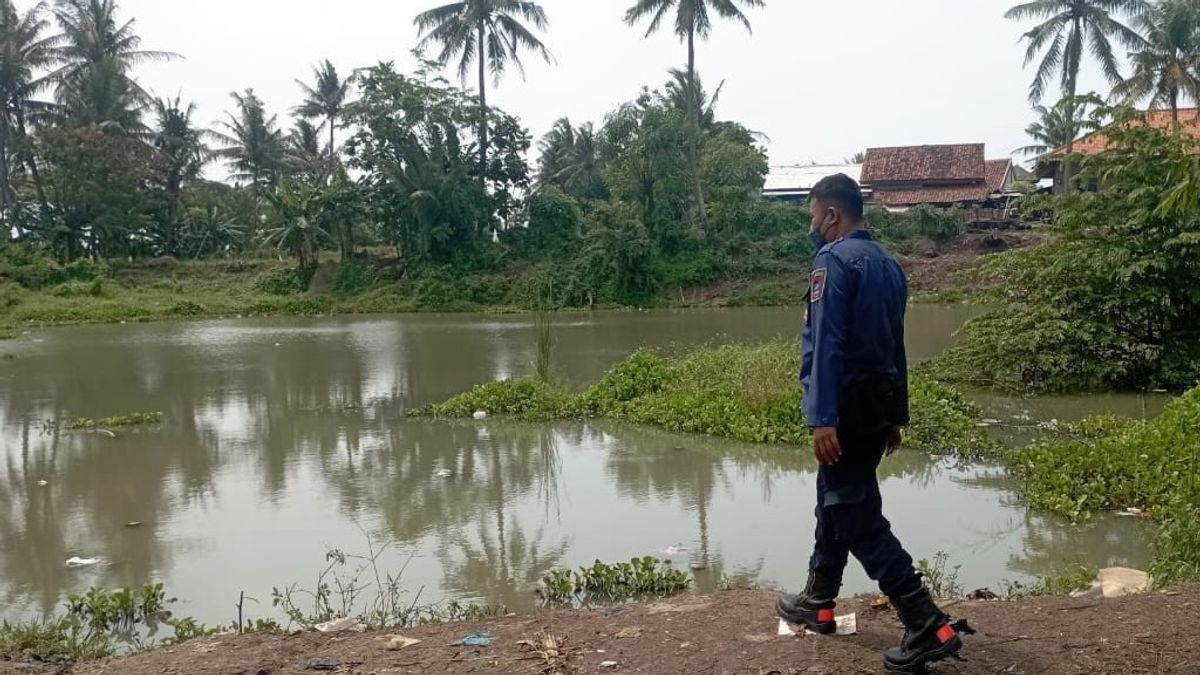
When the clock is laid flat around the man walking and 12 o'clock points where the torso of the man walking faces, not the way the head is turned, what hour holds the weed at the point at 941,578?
The weed is roughly at 2 o'clock from the man walking.

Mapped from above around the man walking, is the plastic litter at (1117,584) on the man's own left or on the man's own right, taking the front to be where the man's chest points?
on the man's own right

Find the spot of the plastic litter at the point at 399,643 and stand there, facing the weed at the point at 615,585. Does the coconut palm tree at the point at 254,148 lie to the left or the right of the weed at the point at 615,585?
left

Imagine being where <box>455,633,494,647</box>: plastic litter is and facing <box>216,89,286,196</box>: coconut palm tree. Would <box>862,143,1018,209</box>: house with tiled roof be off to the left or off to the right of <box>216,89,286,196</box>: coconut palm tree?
right

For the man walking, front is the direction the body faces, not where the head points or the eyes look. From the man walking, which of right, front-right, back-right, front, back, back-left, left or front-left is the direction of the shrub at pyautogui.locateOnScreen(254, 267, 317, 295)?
front

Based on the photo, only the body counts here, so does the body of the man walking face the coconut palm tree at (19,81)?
yes

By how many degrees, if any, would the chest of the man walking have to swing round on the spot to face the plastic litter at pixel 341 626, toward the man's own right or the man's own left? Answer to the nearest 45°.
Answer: approximately 45° to the man's own left

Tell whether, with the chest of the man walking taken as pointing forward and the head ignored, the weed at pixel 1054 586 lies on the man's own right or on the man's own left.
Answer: on the man's own right

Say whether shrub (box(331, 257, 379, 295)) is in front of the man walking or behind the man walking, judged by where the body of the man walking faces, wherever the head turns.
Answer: in front

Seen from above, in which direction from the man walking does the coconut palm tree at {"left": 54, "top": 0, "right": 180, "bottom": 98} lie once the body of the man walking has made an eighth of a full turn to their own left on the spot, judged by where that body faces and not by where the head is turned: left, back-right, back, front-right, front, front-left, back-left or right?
front-right

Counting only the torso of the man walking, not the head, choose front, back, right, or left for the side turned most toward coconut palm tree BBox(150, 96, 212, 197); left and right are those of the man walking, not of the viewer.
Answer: front

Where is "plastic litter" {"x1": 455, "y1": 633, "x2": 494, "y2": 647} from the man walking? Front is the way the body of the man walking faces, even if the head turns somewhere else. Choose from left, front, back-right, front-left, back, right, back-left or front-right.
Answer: front-left

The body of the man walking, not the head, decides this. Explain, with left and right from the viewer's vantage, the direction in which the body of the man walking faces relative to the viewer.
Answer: facing away from the viewer and to the left of the viewer

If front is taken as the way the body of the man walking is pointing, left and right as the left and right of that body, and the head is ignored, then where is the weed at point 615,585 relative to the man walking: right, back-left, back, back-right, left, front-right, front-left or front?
front

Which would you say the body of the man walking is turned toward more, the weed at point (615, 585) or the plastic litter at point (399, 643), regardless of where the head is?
the weed
